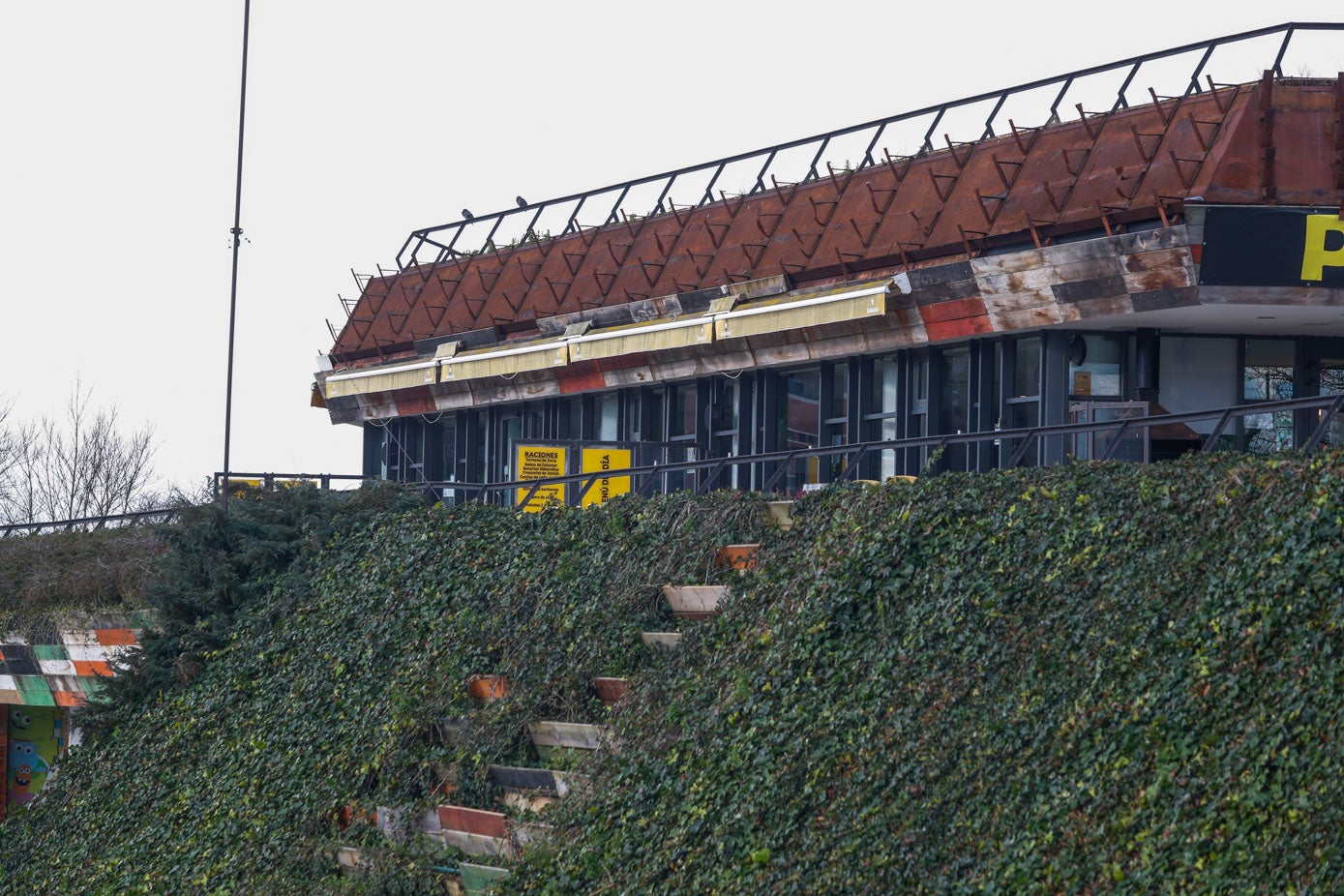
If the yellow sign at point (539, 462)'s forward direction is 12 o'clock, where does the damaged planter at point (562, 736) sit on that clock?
The damaged planter is roughly at 12 o'clock from the yellow sign.

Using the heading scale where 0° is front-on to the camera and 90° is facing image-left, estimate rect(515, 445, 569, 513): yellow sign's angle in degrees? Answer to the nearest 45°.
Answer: approximately 0°

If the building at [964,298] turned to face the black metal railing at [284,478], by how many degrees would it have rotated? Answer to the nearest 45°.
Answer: approximately 45° to its right

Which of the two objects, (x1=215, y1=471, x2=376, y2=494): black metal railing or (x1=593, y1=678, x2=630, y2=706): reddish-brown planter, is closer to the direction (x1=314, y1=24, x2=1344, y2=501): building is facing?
the reddish-brown planter

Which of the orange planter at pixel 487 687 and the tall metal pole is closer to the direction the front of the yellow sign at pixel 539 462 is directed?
the orange planter

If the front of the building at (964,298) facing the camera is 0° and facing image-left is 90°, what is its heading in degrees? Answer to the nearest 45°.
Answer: approximately 45°

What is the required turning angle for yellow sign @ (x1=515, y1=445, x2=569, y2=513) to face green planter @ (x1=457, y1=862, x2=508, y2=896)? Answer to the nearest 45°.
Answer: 0° — it already faces it

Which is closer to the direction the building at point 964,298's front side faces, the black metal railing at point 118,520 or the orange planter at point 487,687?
the orange planter

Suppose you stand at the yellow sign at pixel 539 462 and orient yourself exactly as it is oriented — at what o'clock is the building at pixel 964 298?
The building is roughly at 10 o'clock from the yellow sign.
